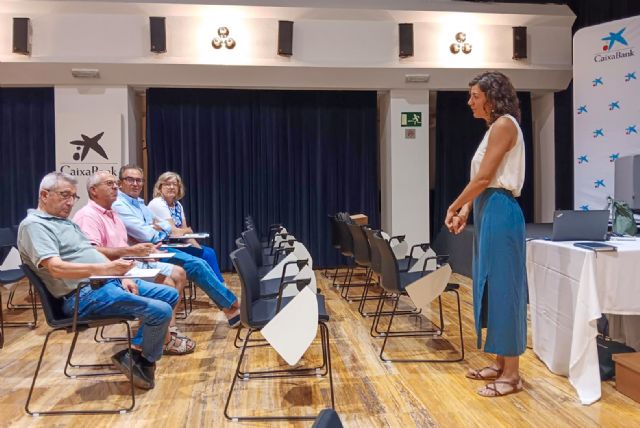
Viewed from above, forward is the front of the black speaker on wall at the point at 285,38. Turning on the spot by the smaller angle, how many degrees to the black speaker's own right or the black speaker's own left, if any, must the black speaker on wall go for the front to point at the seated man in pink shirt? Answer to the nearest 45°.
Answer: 0° — it already faces them

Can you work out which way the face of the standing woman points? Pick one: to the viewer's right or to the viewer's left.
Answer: to the viewer's left

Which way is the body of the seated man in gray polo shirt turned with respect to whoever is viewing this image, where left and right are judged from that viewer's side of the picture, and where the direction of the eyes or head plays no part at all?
facing to the right of the viewer

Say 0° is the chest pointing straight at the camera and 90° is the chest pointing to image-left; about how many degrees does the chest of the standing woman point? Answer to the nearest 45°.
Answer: approximately 90°

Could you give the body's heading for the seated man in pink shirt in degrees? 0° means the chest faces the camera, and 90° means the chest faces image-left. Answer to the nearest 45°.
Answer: approximately 270°

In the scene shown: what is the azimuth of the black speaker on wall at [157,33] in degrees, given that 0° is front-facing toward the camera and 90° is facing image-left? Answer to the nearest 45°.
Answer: approximately 0°

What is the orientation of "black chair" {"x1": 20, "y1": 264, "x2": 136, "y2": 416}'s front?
to the viewer's right

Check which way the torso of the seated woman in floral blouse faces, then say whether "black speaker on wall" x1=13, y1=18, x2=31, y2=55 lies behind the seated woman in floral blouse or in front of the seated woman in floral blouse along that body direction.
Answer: behind
